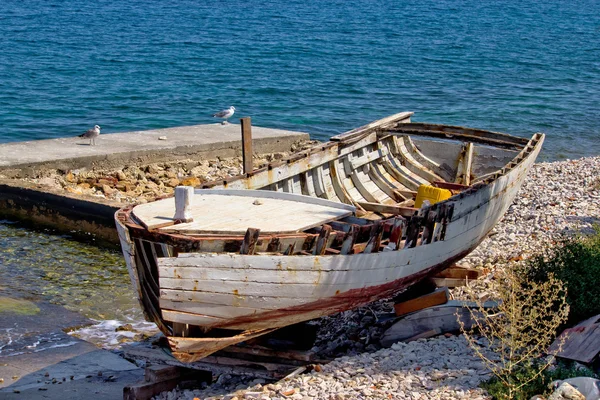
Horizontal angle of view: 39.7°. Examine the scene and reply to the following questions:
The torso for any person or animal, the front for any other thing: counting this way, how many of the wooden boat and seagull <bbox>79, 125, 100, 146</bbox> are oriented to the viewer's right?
1

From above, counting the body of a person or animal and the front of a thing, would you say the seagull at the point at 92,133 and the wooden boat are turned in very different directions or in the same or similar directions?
very different directions

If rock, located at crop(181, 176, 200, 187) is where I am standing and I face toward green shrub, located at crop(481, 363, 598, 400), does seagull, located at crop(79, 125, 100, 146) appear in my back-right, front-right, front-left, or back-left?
back-right
